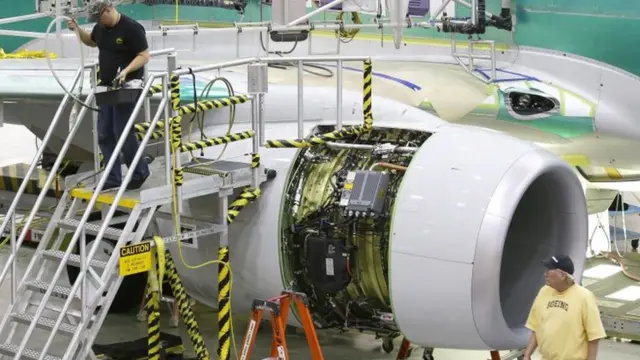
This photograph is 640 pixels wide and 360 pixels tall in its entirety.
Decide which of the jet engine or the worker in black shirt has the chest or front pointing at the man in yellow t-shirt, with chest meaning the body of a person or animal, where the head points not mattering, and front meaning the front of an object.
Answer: the jet engine

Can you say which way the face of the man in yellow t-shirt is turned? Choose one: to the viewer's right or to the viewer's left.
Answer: to the viewer's left

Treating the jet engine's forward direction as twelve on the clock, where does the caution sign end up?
The caution sign is roughly at 4 o'clock from the jet engine.

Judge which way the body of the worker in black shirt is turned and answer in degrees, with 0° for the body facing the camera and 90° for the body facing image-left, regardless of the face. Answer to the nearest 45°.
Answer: approximately 45°

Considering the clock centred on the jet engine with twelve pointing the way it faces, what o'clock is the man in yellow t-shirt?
The man in yellow t-shirt is roughly at 12 o'clock from the jet engine.

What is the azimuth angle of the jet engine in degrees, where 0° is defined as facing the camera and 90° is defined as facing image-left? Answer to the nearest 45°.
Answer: approximately 315°

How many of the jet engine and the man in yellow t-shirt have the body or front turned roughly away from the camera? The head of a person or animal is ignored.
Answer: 0

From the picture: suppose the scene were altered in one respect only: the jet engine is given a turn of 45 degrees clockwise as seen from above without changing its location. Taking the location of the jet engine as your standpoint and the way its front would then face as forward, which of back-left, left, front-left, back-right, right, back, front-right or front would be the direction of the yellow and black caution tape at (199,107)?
right

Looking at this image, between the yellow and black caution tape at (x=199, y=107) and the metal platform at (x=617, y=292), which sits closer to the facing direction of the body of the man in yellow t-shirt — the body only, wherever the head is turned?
the yellow and black caution tape
